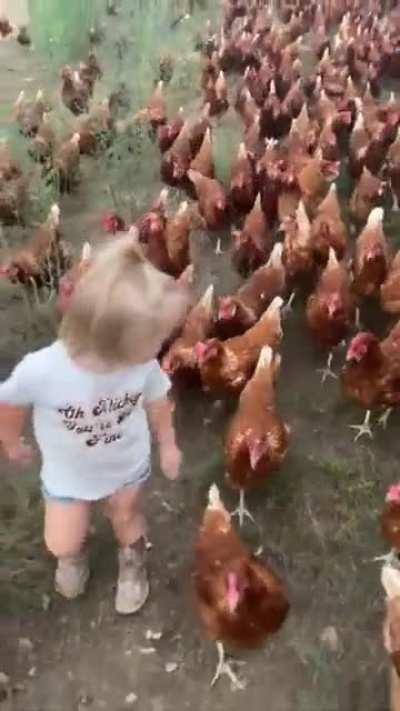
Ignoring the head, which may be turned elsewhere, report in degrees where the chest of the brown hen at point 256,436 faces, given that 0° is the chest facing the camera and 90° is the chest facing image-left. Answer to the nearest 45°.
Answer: approximately 0°
